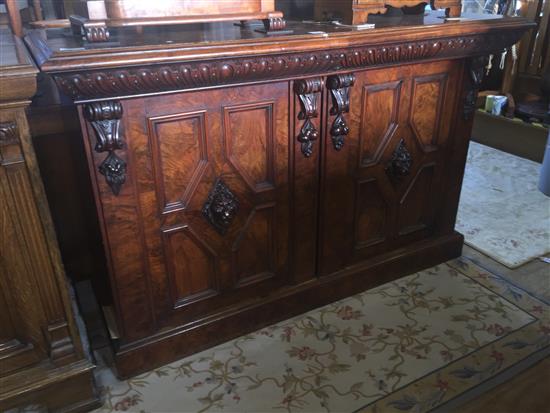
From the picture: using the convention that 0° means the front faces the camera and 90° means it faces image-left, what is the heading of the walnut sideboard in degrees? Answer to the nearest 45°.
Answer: approximately 315°

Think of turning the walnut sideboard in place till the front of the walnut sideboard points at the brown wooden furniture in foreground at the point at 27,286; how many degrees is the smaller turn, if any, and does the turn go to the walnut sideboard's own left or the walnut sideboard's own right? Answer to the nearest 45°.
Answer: approximately 90° to the walnut sideboard's own right
